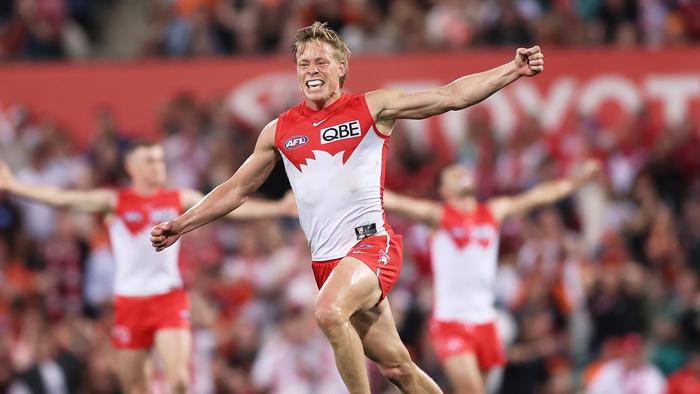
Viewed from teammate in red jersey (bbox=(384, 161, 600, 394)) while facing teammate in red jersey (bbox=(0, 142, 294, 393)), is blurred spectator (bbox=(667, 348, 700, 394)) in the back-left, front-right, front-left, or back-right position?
back-right

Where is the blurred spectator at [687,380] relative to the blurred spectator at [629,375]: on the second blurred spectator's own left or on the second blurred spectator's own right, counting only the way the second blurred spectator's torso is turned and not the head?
on the second blurred spectator's own left

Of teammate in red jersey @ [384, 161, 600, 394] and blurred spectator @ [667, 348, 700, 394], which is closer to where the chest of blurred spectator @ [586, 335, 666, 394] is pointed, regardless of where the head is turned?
the teammate in red jersey

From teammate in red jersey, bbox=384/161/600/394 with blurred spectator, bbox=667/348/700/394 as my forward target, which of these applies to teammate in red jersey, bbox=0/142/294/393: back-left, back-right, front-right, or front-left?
back-left

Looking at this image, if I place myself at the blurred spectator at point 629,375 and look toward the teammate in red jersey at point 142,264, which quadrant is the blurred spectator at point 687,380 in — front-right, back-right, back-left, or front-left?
back-left

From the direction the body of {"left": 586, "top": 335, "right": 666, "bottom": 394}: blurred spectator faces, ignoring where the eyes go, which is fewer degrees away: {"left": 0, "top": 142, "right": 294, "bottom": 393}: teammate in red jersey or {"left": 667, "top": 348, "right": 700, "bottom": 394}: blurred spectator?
the teammate in red jersey

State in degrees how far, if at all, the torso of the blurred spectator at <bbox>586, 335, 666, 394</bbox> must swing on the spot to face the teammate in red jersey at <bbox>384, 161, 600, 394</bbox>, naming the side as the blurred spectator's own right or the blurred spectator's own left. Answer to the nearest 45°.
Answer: approximately 45° to the blurred spectator's own right

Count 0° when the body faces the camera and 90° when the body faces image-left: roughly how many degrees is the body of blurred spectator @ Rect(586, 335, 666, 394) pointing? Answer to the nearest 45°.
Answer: approximately 0°
